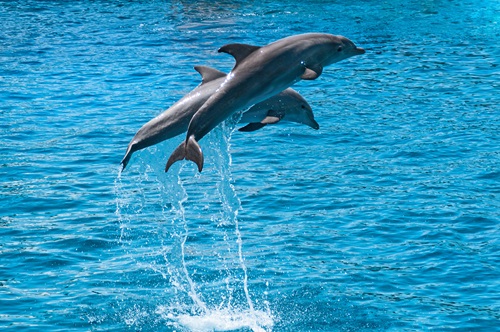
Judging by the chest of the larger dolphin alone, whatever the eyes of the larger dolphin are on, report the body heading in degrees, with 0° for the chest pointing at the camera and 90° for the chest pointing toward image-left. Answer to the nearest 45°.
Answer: approximately 270°

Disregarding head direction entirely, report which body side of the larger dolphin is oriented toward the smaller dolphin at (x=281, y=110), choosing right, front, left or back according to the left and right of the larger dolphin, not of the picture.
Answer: left

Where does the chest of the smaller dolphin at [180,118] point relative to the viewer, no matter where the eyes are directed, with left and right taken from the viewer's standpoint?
facing to the right of the viewer

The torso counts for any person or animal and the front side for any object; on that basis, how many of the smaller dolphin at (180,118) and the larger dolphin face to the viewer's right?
2

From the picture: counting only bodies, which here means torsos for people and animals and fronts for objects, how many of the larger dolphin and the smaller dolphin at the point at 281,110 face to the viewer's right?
2
